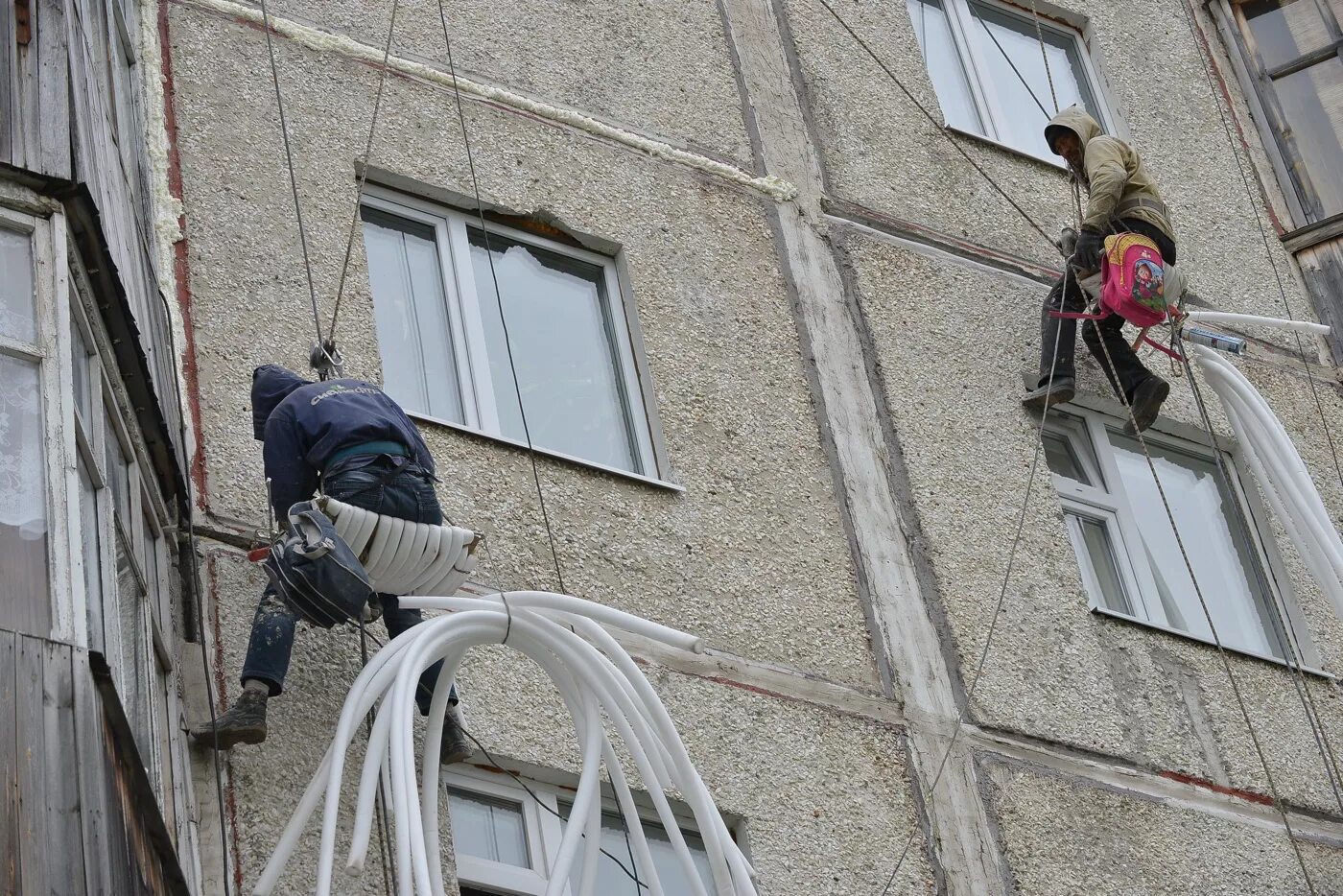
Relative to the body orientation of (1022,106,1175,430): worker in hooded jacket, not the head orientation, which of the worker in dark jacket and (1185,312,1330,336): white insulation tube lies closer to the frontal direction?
the worker in dark jacket

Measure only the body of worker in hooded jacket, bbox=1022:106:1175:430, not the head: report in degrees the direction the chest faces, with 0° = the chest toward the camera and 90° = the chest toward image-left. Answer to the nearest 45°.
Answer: approximately 90°

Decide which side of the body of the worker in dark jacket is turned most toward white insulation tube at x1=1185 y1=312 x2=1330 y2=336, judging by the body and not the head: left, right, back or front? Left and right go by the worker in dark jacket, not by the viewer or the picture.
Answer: right

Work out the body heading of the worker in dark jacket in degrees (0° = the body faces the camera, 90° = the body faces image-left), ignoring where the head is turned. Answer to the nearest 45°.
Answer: approximately 135°

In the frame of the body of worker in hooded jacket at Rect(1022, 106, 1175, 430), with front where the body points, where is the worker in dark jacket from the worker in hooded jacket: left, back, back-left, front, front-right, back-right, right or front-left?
front-left

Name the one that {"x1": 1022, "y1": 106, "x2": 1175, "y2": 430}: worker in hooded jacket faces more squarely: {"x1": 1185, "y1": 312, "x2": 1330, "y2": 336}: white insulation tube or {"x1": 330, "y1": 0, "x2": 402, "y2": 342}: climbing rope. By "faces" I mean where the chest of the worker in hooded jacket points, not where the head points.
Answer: the climbing rope

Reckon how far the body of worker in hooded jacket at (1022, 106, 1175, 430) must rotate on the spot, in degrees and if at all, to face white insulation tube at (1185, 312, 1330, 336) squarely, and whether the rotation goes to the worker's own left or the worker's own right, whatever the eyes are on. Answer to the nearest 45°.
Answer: approximately 135° to the worker's own right
